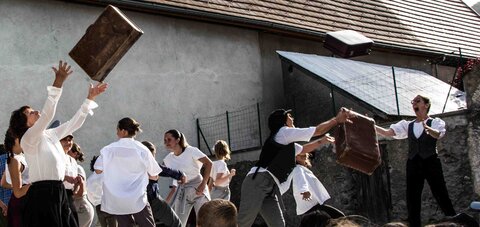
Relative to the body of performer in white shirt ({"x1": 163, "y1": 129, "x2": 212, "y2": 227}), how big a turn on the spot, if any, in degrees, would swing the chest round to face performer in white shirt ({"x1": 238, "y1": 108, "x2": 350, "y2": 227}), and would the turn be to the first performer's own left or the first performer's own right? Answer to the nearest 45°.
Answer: approximately 90° to the first performer's own left

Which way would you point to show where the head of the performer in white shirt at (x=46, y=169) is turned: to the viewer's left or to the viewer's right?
to the viewer's right

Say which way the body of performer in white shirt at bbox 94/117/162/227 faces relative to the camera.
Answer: away from the camera

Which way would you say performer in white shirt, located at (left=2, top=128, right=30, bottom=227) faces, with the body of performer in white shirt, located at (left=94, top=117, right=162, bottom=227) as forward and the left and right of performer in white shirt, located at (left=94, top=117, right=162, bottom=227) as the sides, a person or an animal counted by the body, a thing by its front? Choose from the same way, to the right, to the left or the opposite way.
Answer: to the right

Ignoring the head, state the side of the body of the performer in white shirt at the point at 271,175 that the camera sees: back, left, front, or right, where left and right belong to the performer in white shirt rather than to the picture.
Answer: right

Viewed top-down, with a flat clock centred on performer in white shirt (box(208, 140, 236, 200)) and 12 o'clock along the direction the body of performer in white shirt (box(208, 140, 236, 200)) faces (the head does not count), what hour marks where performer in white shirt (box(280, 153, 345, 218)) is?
performer in white shirt (box(280, 153, 345, 218)) is roughly at 2 o'clock from performer in white shirt (box(208, 140, 236, 200)).

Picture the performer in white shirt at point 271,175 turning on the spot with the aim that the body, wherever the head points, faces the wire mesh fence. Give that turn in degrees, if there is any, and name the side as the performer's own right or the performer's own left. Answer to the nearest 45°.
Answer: approximately 90° to the performer's own left
